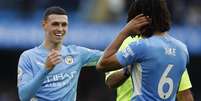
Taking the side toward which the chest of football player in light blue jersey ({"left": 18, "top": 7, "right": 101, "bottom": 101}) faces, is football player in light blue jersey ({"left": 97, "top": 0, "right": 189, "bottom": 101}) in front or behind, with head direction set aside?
in front

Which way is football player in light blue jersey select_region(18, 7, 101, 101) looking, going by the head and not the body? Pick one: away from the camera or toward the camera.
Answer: toward the camera

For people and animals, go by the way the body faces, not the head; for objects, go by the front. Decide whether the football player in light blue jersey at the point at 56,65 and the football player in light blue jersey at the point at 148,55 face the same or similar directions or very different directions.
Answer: very different directions

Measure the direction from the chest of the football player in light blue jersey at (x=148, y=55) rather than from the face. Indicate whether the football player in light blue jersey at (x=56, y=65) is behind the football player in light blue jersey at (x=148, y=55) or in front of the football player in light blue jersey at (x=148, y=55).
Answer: in front

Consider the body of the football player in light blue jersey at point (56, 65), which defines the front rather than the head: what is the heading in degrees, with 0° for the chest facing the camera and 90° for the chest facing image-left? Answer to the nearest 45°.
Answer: approximately 315°

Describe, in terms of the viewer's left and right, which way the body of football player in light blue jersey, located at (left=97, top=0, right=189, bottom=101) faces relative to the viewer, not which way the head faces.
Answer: facing away from the viewer and to the left of the viewer
